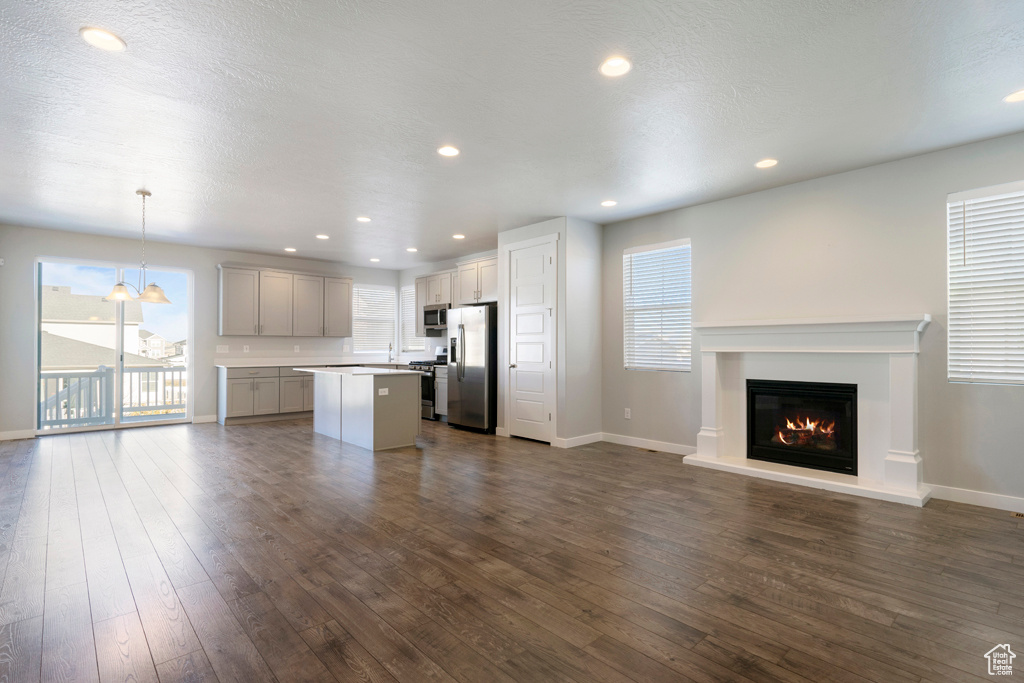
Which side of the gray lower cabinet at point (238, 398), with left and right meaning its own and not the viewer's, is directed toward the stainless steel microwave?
left

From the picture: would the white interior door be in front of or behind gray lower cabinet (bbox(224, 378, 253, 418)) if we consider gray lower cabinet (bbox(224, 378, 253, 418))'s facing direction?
in front

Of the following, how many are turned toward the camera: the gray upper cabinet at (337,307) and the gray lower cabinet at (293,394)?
2

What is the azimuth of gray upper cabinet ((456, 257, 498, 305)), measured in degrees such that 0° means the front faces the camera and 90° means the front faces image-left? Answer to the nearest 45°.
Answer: approximately 45°

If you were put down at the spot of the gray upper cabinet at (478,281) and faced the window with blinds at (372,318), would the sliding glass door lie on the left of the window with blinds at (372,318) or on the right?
left

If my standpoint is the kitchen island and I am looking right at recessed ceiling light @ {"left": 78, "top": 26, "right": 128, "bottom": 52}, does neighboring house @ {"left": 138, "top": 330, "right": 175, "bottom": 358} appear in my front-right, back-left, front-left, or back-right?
back-right

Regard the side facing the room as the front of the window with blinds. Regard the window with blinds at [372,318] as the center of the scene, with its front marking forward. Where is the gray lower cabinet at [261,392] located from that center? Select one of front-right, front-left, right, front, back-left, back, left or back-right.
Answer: front-right

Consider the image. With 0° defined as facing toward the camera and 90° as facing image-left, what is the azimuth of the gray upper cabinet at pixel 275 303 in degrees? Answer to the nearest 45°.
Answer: approximately 0°

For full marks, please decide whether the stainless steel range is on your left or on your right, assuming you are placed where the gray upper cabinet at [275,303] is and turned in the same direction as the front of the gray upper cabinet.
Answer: on your left

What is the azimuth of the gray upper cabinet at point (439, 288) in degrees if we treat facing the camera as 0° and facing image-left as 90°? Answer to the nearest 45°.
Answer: approximately 45°

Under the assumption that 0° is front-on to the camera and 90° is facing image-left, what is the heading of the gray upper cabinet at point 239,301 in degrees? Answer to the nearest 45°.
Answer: approximately 0°

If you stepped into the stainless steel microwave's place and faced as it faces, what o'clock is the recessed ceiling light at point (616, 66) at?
The recessed ceiling light is roughly at 10 o'clock from the stainless steel microwave.
